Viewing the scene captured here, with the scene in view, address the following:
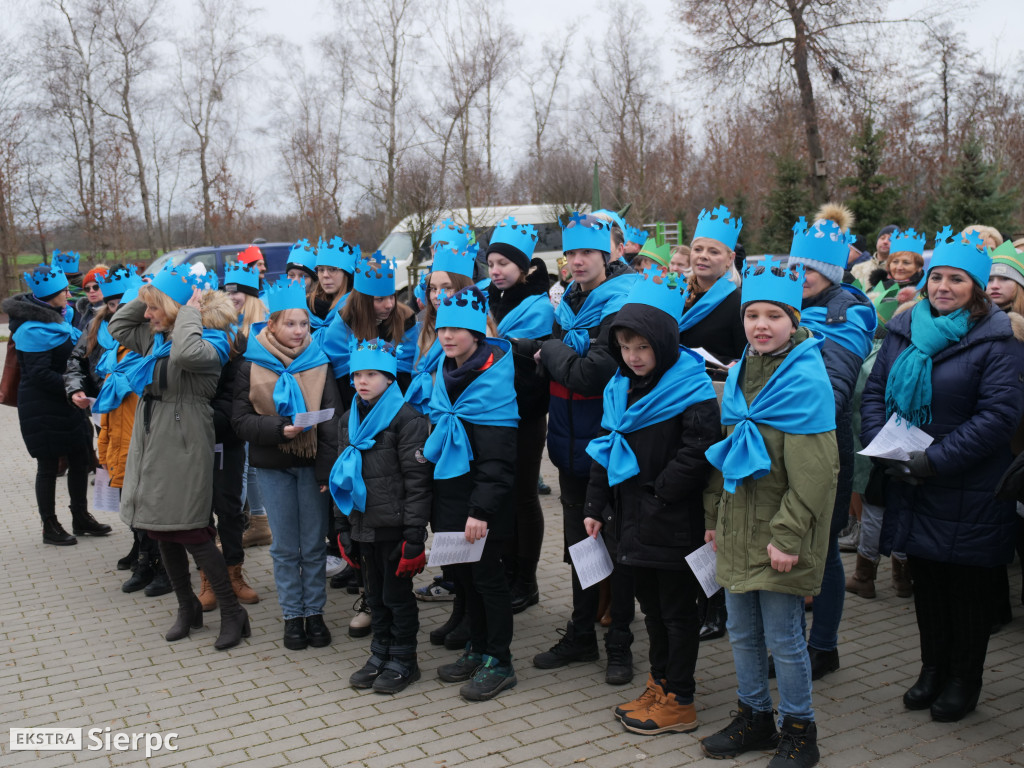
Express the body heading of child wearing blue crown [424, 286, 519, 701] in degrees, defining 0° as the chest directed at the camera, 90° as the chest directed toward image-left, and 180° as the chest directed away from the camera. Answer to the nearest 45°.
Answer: approximately 45°

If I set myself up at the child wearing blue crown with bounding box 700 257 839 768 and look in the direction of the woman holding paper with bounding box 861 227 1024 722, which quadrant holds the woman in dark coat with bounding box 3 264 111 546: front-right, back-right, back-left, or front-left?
back-left

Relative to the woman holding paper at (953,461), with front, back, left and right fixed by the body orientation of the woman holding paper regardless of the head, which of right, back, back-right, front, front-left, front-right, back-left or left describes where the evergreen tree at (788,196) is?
back-right

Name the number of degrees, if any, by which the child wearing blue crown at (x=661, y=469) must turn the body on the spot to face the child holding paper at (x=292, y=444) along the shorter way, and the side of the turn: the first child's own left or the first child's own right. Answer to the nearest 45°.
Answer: approximately 90° to the first child's own right

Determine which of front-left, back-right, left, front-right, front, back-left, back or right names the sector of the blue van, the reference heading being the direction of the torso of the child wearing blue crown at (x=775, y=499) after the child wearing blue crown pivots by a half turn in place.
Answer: left

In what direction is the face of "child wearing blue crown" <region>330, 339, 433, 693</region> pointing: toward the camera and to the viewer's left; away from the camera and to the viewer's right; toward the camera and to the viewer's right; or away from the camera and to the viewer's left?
toward the camera and to the viewer's left

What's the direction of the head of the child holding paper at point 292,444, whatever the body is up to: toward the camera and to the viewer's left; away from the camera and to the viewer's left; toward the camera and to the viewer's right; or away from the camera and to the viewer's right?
toward the camera and to the viewer's right

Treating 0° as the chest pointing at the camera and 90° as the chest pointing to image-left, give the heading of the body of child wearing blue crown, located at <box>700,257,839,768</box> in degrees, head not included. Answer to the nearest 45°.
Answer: approximately 45°
